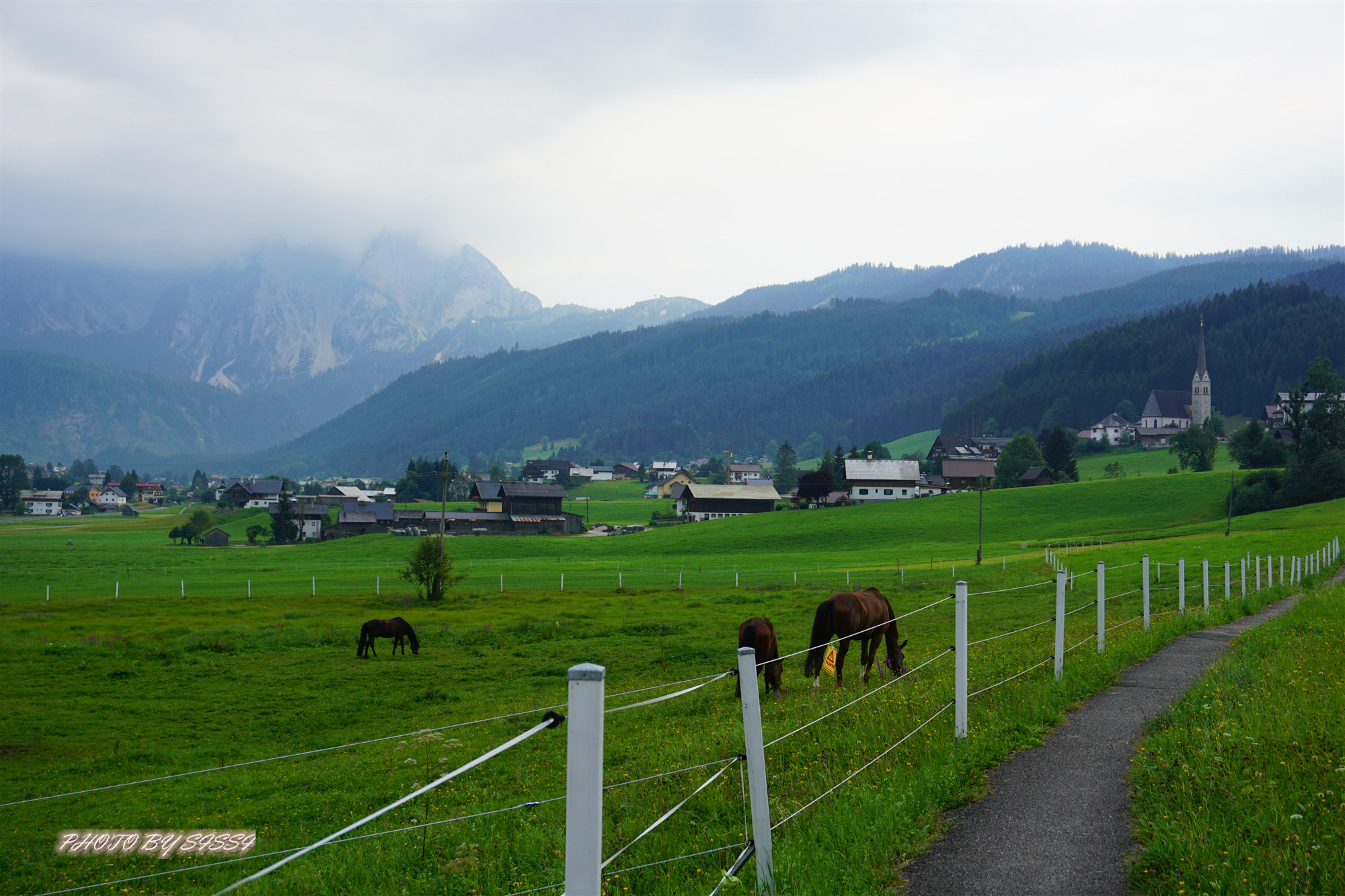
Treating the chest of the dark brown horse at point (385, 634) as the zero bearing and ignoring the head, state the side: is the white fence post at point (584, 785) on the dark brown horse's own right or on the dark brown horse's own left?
on the dark brown horse's own right

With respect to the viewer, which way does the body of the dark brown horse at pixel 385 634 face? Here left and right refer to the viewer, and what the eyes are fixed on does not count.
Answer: facing to the right of the viewer

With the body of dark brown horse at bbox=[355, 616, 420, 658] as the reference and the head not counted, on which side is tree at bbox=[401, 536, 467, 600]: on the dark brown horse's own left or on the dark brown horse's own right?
on the dark brown horse's own left

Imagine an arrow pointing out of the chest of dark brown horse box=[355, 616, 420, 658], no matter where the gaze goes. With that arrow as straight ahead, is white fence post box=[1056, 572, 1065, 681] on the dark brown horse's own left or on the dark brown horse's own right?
on the dark brown horse's own right

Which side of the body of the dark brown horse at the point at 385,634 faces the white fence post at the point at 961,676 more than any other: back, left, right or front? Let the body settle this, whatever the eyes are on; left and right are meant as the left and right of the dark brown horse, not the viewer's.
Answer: right

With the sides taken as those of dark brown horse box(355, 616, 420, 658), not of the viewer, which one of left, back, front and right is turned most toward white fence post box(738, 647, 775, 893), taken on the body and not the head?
right

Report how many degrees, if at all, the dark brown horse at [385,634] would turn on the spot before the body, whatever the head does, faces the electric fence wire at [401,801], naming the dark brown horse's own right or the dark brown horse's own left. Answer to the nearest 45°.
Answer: approximately 90° to the dark brown horse's own right
